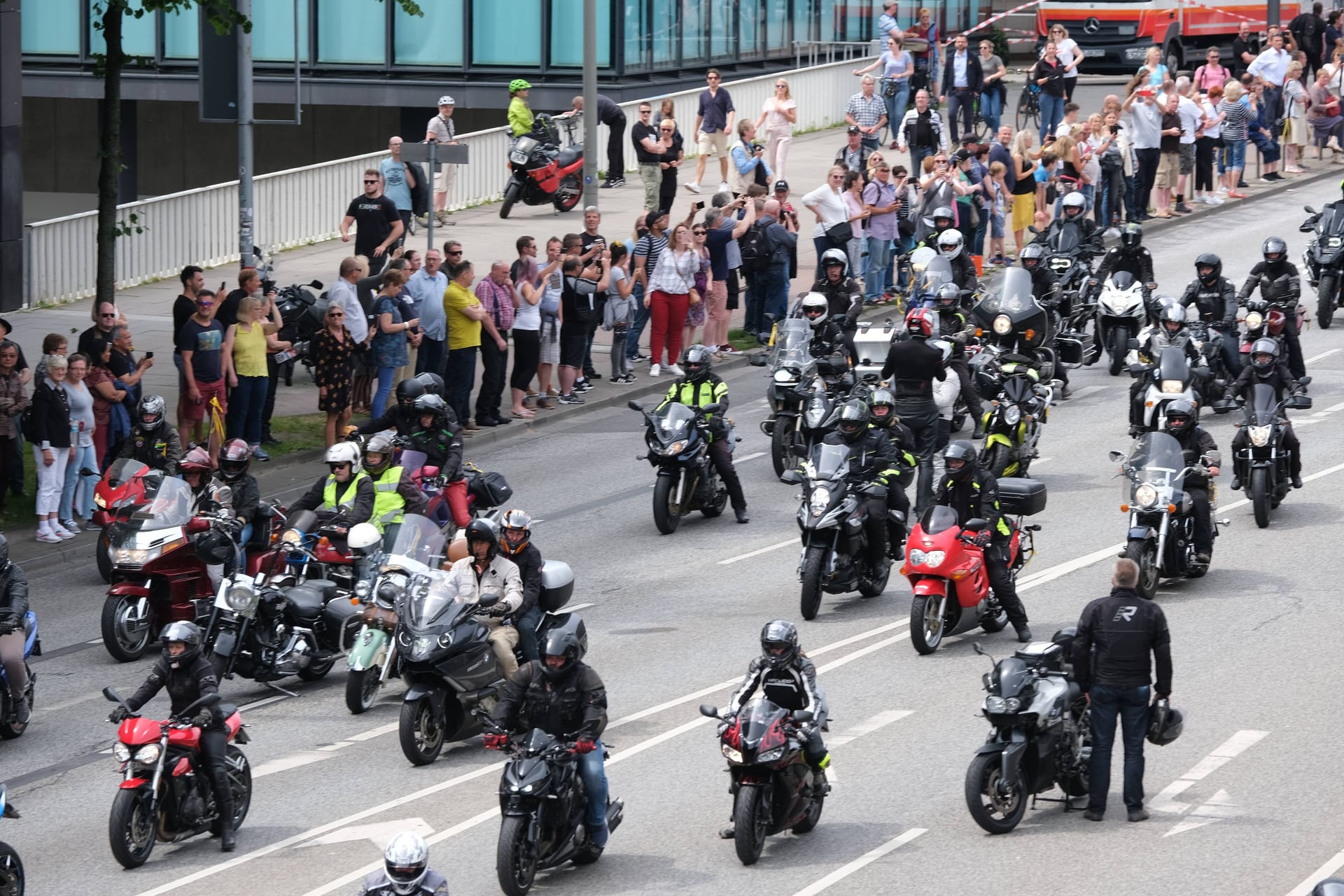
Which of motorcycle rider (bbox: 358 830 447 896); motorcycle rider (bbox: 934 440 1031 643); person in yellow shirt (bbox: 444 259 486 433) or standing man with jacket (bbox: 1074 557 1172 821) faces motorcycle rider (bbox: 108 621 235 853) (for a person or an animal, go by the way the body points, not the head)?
motorcycle rider (bbox: 934 440 1031 643)

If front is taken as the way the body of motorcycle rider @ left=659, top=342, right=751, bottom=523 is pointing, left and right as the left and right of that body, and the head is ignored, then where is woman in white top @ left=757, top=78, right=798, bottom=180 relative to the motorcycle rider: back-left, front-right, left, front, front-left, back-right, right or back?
back-right

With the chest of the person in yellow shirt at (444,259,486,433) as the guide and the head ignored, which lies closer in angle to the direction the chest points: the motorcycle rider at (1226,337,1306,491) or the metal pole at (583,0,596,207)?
the motorcycle rider

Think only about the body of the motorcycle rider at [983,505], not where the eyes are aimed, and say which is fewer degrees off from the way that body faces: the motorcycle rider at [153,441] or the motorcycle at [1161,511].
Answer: the motorcycle rider

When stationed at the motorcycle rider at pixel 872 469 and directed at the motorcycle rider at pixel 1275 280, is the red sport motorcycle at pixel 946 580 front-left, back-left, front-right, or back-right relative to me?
back-right

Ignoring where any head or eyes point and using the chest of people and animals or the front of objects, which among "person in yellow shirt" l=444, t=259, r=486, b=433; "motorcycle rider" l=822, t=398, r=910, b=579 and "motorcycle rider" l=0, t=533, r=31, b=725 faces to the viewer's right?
the person in yellow shirt

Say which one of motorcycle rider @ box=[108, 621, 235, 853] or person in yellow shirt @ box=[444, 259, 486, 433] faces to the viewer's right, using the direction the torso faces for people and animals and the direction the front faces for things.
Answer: the person in yellow shirt

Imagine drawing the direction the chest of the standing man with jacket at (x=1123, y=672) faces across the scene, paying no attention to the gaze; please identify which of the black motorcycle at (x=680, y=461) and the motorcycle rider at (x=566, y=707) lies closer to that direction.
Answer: the black motorcycle

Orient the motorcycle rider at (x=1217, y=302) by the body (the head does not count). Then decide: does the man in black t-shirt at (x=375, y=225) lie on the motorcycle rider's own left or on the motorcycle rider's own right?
on the motorcycle rider's own right

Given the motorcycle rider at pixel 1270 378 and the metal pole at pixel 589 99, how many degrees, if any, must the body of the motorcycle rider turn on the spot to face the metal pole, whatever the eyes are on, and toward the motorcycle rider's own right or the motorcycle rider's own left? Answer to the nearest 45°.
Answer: approximately 135° to the motorcycle rider's own right

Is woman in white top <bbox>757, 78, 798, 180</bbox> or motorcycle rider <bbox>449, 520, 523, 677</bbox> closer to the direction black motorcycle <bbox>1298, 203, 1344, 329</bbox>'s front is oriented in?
the motorcycle rider
